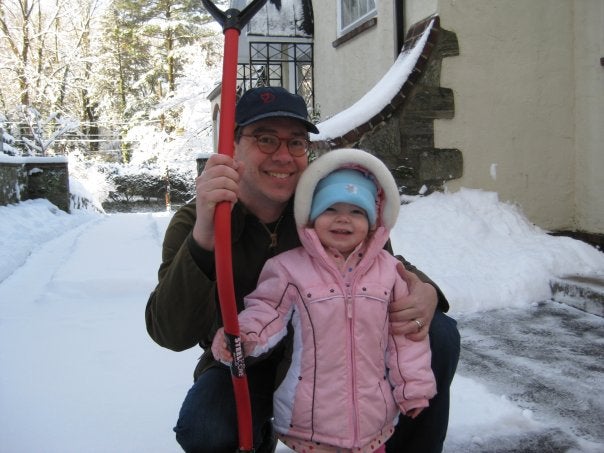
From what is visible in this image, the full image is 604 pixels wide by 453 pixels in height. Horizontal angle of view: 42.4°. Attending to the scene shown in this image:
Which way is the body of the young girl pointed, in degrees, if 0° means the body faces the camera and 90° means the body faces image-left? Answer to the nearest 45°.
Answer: approximately 0°

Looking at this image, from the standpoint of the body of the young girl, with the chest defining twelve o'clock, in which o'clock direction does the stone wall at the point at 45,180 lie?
The stone wall is roughly at 5 o'clock from the young girl.
